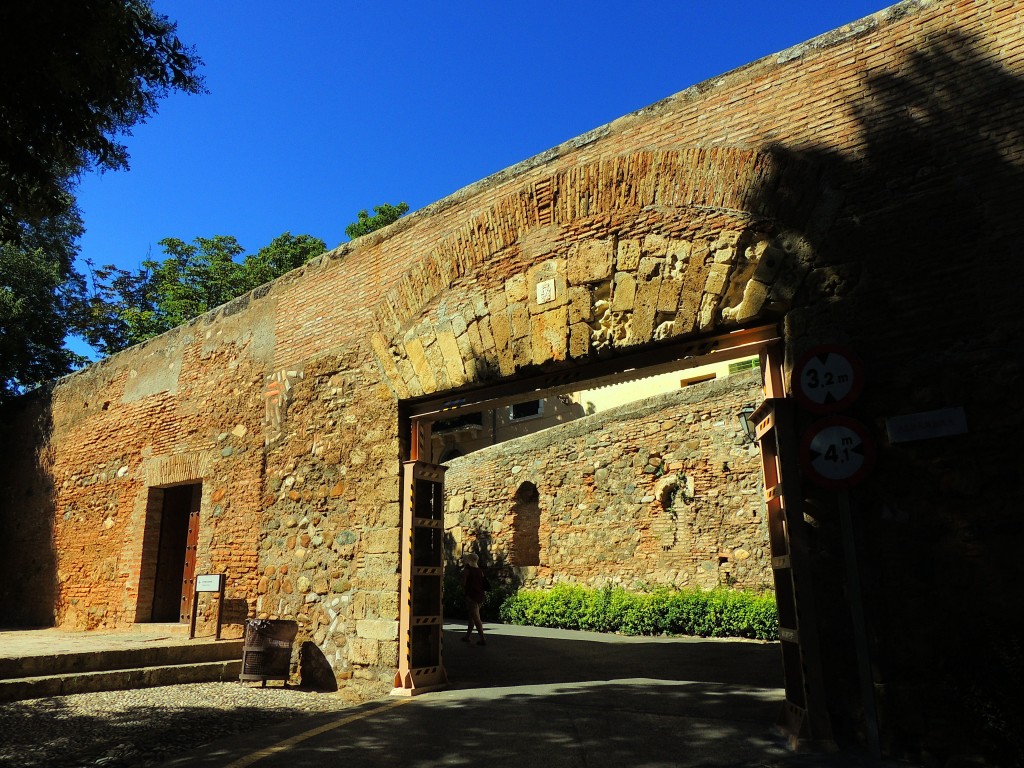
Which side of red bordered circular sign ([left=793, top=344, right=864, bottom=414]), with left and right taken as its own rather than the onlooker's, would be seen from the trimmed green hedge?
back

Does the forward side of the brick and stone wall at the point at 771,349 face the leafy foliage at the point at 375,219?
no

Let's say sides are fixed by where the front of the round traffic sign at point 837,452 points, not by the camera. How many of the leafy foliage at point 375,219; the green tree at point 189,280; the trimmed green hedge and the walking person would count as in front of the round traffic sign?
0

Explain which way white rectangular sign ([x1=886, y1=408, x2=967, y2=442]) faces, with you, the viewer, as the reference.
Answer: facing the viewer and to the left of the viewer

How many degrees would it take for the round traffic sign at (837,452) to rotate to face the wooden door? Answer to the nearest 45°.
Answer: approximately 90° to its right

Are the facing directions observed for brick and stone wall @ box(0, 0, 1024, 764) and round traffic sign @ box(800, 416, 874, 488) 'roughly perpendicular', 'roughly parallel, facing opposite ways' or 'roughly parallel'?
roughly parallel

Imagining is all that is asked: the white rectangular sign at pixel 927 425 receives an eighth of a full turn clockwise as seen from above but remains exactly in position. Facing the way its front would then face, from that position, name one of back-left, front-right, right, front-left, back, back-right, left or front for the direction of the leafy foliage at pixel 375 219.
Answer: front-right

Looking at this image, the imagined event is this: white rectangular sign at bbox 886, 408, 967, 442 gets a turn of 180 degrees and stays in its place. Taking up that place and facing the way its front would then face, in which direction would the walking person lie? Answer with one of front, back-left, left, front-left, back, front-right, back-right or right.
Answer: left

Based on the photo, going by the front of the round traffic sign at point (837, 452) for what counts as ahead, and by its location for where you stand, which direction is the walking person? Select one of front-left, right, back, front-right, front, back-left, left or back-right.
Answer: back-right

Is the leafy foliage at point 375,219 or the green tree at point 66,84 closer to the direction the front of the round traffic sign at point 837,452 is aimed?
the green tree

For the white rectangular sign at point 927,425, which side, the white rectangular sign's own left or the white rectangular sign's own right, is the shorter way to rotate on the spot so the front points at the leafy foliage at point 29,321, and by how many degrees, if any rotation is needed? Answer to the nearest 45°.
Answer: approximately 45° to the white rectangular sign's own right

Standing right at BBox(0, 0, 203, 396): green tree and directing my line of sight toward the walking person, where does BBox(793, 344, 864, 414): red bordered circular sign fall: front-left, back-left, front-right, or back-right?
front-right

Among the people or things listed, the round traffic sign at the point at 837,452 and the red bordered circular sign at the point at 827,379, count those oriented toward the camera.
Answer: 2

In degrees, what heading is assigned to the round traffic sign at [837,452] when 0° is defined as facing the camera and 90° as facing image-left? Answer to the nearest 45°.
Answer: approximately 0°

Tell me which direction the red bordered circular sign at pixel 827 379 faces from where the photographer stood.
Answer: facing the viewer
